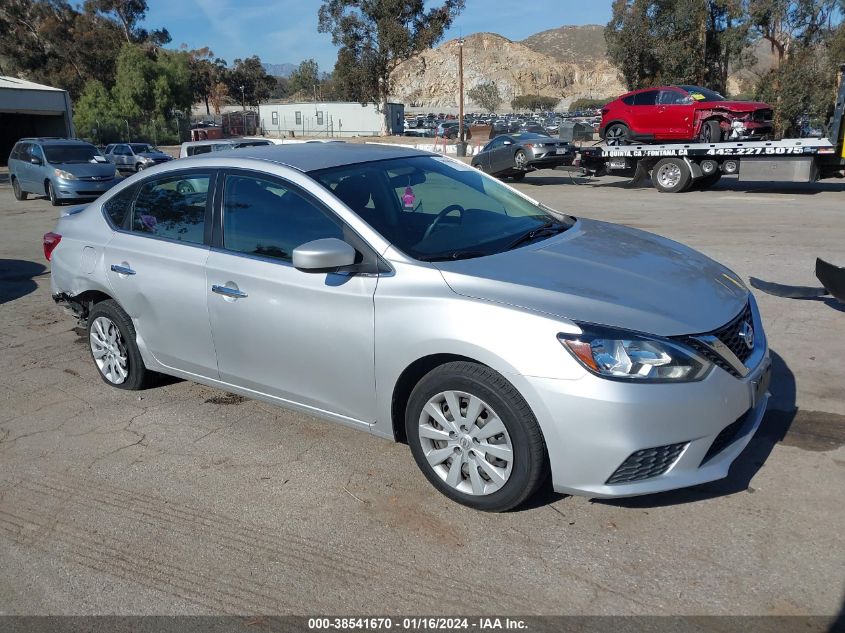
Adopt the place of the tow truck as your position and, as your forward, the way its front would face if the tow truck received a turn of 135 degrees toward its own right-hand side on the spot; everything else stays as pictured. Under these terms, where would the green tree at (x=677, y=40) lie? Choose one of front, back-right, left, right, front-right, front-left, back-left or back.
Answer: back-right

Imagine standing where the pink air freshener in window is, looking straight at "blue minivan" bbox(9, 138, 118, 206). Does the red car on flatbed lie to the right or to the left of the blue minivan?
right

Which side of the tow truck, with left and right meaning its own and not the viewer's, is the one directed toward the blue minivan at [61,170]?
back

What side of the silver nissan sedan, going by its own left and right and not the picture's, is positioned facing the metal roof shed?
back

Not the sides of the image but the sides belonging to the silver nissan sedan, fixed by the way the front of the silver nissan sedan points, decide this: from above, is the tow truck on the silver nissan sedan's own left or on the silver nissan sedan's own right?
on the silver nissan sedan's own left

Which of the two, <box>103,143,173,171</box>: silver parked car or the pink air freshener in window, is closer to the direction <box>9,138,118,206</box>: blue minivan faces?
the pink air freshener in window

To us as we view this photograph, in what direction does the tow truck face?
facing to the right of the viewer

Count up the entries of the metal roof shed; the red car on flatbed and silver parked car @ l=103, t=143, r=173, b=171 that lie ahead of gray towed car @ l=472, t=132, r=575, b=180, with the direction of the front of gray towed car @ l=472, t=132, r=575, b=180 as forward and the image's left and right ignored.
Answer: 1

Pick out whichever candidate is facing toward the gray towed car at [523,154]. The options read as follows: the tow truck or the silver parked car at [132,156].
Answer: the silver parked car at [132,156]

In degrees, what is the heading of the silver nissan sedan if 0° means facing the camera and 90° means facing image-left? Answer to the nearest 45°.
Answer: approximately 315°

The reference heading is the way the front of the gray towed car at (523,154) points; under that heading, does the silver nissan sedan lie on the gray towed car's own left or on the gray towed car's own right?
on the gray towed car's own right
